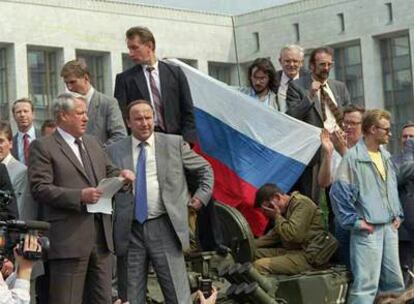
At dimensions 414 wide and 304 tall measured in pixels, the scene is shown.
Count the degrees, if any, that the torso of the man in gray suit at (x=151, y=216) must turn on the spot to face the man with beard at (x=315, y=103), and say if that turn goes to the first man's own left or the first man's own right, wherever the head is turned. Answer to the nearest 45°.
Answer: approximately 135° to the first man's own left

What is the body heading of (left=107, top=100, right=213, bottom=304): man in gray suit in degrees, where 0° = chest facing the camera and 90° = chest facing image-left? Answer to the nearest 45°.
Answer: approximately 0°

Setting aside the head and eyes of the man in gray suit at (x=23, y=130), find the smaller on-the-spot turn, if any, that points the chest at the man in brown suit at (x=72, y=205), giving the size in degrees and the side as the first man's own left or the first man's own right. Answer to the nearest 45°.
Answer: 0° — they already face them

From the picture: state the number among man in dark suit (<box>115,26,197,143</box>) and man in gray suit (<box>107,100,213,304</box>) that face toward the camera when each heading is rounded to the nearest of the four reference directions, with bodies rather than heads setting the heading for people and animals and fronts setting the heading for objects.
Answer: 2

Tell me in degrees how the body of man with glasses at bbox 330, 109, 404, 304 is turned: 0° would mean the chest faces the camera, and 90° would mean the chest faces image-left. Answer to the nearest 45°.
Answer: approximately 315°
